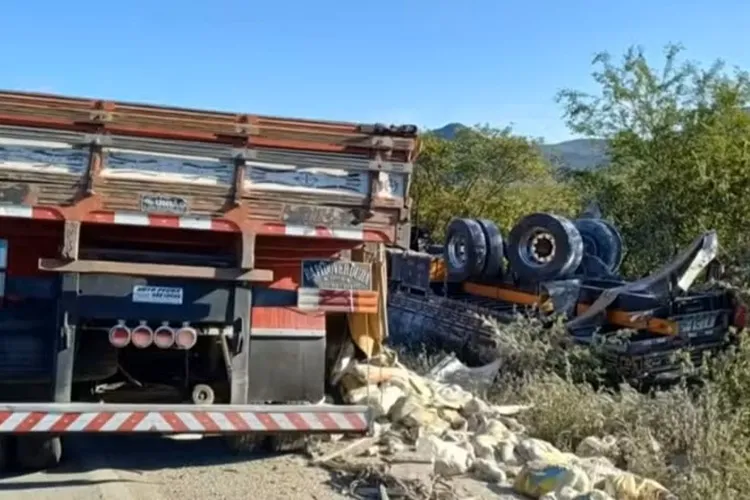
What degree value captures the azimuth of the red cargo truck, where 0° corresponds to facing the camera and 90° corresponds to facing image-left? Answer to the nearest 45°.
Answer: approximately 180°

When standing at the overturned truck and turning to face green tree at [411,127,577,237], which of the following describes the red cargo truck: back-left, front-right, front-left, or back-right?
back-left

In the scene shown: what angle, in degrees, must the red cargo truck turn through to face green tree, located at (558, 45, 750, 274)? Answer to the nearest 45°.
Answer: approximately 45° to its right
